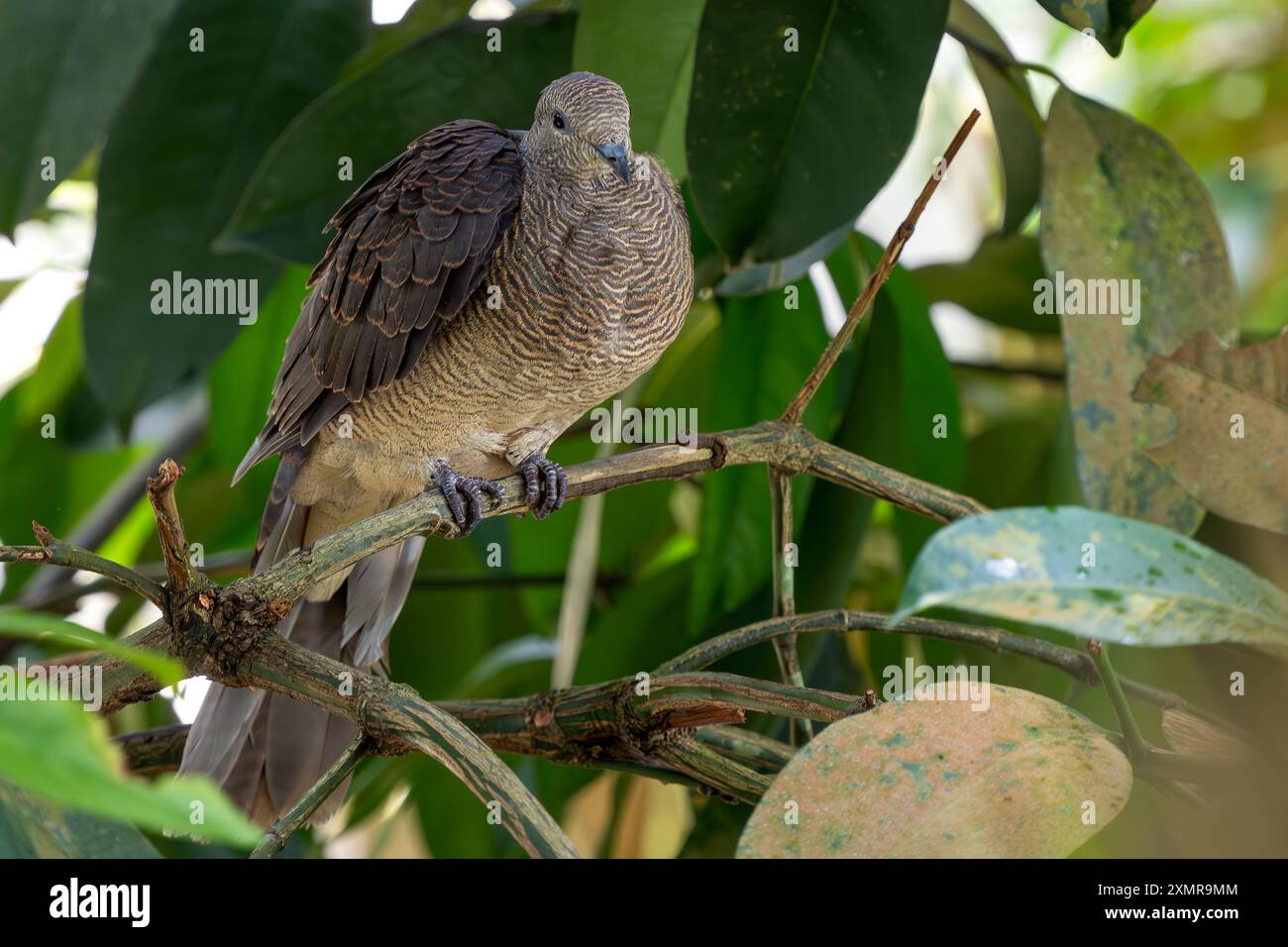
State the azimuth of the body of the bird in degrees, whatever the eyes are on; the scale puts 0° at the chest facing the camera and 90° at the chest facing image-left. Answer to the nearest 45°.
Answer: approximately 315°

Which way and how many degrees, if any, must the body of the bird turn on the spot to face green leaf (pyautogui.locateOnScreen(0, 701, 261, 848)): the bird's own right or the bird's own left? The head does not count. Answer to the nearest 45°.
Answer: approximately 45° to the bird's own right

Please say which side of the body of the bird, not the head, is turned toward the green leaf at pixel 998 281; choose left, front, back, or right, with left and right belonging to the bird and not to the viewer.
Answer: left
